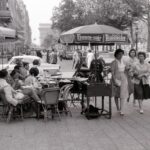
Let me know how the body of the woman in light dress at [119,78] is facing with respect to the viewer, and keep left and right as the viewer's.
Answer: facing the viewer and to the right of the viewer

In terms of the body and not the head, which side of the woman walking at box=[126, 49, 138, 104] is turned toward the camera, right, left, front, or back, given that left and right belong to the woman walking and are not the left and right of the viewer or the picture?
front

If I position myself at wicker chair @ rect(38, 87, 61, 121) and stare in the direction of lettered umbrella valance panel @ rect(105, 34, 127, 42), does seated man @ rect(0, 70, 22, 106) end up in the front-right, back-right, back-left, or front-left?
back-left

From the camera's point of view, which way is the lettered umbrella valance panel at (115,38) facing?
toward the camera

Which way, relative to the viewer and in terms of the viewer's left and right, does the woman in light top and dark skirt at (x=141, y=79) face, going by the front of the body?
facing the viewer

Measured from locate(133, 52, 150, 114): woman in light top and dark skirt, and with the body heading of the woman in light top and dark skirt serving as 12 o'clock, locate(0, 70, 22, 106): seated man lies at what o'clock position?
The seated man is roughly at 2 o'clock from the woman in light top and dark skirt.
